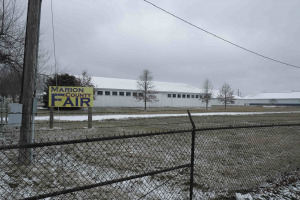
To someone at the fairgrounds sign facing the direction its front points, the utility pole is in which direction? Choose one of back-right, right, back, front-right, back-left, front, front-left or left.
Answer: front

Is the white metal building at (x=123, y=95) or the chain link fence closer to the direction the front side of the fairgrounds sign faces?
the chain link fence

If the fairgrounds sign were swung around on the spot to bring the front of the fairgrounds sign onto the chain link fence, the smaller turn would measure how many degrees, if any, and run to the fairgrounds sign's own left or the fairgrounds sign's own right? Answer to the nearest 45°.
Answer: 0° — it already faces it

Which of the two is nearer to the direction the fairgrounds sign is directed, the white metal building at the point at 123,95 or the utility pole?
the utility pole

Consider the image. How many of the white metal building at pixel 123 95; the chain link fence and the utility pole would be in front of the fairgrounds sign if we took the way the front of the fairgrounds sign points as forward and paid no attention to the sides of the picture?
2

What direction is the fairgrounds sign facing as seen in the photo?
toward the camera

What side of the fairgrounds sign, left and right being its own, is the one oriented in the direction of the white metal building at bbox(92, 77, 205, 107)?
back

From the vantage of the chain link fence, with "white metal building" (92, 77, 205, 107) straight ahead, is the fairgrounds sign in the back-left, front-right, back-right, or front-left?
front-left
